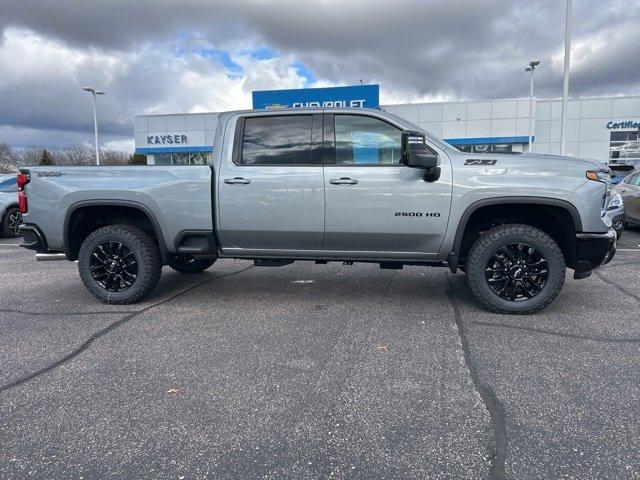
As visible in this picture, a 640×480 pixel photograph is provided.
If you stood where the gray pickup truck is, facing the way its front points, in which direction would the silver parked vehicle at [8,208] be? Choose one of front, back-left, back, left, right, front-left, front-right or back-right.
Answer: back-left

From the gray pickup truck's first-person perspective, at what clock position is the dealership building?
The dealership building is roughly at 10 o'clock from the gray pickup truck.

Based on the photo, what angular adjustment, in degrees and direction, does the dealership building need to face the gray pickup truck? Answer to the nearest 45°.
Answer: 0° — it already faces it

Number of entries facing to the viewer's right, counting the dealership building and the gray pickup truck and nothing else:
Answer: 1

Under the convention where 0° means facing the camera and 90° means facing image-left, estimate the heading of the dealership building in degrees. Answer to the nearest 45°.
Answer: approximately 0°

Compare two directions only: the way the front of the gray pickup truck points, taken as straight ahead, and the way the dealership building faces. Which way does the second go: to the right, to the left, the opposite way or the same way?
to the right

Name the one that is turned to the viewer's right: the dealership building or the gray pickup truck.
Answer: the gray pickup truck

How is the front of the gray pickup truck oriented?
to the viewer's right

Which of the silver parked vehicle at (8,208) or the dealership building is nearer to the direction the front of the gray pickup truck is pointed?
the dealership building
